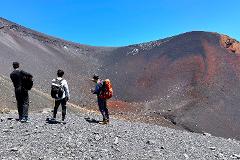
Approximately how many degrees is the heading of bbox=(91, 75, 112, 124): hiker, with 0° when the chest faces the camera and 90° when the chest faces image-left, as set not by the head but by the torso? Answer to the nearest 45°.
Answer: approximately 90°

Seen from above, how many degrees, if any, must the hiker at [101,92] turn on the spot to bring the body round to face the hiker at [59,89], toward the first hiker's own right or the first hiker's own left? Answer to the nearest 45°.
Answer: approximately 45° to the first hiker's own left

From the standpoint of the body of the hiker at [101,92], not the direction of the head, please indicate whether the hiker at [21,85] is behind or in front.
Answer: in front
